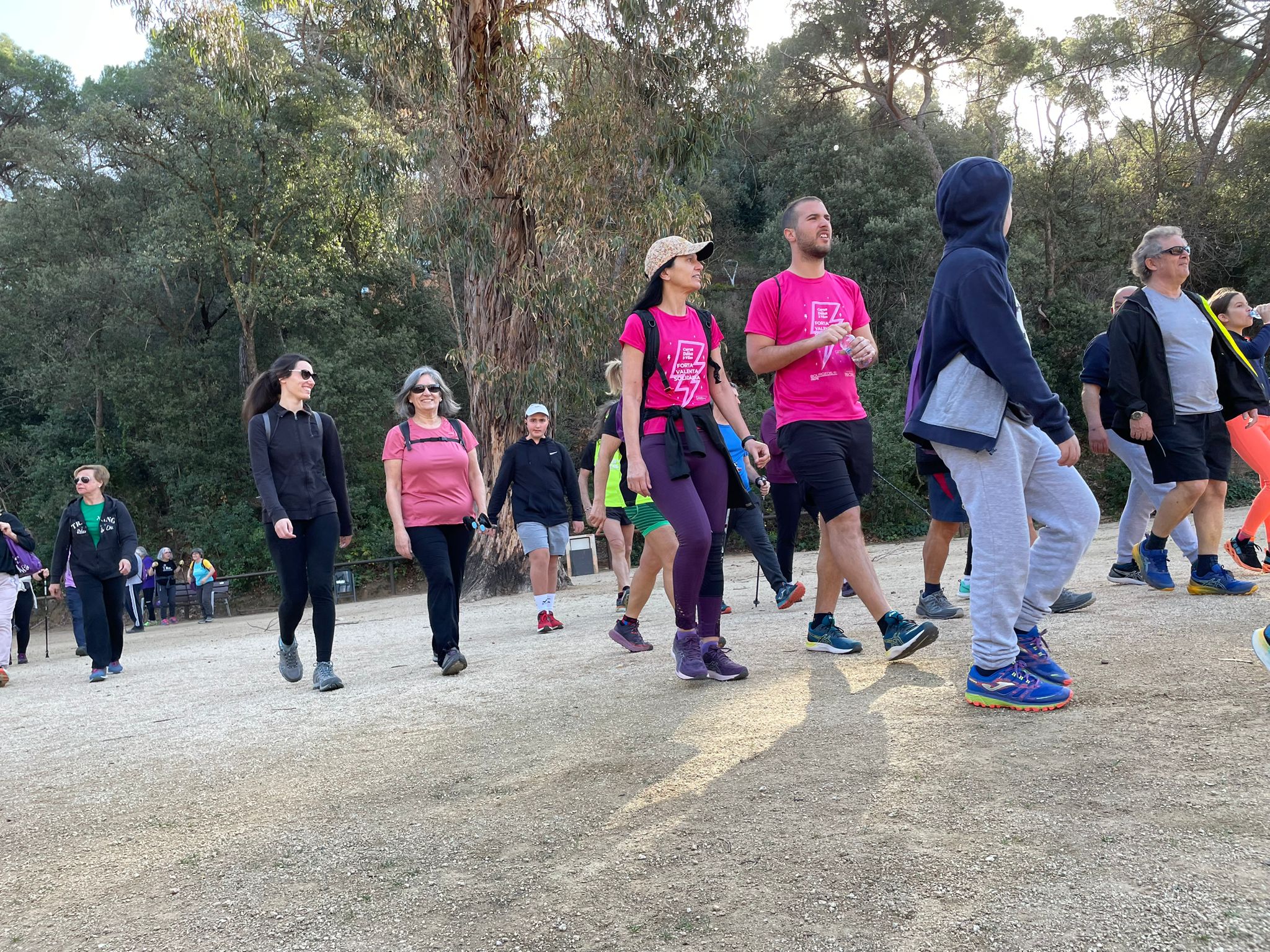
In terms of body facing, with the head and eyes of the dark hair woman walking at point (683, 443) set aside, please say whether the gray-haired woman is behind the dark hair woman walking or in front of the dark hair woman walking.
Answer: behind

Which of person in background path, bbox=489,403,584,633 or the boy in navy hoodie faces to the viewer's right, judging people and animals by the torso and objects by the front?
the boy in navy hoodie

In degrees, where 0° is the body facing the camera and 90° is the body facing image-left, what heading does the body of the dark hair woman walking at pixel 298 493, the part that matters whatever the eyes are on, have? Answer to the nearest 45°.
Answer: approximately 315°

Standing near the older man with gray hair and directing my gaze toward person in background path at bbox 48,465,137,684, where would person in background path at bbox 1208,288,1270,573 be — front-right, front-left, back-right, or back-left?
back-right

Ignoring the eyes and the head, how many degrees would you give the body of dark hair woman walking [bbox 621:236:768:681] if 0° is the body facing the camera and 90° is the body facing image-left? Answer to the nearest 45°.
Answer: approximately 315°

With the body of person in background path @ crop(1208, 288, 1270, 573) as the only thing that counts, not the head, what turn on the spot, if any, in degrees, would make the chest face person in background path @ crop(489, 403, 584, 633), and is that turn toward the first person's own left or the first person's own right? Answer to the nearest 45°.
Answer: approximately 180°

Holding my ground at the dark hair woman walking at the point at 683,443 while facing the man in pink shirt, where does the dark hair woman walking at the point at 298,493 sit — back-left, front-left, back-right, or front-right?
back-left

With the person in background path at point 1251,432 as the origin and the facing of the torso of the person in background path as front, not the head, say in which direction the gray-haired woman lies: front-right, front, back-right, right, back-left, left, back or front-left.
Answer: back-right

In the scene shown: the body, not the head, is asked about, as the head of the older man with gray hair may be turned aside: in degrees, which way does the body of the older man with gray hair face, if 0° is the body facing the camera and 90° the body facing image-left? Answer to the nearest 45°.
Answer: approximately 315°

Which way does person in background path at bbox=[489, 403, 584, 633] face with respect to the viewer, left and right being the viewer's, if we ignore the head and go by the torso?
facing the viewer

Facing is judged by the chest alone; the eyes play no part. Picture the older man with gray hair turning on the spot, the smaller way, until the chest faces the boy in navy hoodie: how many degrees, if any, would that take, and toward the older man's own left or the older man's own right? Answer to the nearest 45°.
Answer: approximately 45° to the older man's own right

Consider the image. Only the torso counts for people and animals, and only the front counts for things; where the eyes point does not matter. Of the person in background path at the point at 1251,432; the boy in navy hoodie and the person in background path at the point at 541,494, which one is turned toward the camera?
the person in background path at the point at 541,494

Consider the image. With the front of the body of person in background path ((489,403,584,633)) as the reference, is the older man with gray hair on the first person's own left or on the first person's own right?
on the first person's own left

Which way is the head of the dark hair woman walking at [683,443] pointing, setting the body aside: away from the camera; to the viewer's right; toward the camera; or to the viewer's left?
to the viewer's right
